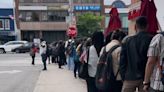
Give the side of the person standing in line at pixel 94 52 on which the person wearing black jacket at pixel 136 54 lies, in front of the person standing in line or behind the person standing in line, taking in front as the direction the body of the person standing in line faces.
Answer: behind

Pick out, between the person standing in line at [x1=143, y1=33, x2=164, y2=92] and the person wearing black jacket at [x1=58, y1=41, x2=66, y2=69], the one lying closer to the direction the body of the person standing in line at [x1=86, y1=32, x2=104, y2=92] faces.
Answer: the person wearing black jacket

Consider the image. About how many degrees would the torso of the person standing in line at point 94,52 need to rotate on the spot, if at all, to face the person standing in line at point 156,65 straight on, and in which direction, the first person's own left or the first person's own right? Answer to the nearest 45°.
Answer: approximately 180°

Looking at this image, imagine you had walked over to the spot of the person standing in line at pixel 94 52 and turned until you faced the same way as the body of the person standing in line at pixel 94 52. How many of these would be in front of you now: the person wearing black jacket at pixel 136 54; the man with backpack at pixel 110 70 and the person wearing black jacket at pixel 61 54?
1

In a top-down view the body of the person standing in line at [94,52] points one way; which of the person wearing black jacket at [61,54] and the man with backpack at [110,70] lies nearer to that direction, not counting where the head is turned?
the person wearing black jacket

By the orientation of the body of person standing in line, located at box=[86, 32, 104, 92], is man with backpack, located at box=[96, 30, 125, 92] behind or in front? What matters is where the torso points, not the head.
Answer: behind

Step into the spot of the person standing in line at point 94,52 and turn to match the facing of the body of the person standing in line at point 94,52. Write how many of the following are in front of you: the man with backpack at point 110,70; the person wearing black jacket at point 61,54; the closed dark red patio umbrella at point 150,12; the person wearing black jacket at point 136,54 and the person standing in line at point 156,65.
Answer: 1

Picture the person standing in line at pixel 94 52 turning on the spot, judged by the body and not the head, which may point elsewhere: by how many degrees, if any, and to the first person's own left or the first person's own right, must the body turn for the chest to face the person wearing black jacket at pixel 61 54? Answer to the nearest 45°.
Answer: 0° — they already face them

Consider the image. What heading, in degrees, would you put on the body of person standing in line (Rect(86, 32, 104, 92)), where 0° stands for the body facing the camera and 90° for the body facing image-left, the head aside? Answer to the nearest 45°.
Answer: approximately 180°
